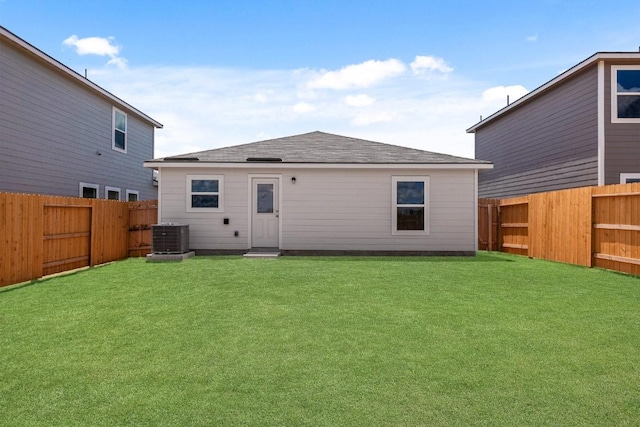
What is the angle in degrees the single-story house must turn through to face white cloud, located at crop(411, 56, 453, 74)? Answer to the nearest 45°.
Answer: approximately 45° to its right

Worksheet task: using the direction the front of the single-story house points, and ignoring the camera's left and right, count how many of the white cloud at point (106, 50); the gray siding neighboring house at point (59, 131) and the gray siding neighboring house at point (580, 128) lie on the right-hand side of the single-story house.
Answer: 1

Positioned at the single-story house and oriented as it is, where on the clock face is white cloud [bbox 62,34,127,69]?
The white cloud is roughly at 10 o'clock from the single-story house.

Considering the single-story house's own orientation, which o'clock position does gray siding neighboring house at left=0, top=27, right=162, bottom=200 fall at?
The gray siding neighboring house is roughly at 9 o'clock from the single-story house.

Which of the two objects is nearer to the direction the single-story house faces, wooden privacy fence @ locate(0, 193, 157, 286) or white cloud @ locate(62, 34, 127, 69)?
the white cloud

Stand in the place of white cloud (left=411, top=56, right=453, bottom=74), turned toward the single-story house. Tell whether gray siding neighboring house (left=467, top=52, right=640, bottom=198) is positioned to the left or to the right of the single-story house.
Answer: left

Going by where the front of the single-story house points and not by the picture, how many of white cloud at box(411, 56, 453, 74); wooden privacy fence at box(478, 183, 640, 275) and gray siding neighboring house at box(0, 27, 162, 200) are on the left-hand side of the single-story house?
1

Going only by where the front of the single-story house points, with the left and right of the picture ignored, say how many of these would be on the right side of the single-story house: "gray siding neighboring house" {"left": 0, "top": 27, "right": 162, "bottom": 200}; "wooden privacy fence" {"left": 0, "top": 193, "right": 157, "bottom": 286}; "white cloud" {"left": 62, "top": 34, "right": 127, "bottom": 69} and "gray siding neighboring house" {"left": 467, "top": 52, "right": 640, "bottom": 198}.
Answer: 1

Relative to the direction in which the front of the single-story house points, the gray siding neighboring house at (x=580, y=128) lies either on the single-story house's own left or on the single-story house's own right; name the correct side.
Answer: on the single-story house's own right

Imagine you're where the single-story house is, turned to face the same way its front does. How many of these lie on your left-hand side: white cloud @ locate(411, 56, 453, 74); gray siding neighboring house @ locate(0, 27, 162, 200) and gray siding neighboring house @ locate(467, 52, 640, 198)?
1

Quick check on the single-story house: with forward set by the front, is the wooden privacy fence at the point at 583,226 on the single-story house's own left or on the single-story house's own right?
on the single-story house's own right

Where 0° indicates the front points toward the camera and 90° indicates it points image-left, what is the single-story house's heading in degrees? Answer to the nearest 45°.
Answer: approximately 180°
